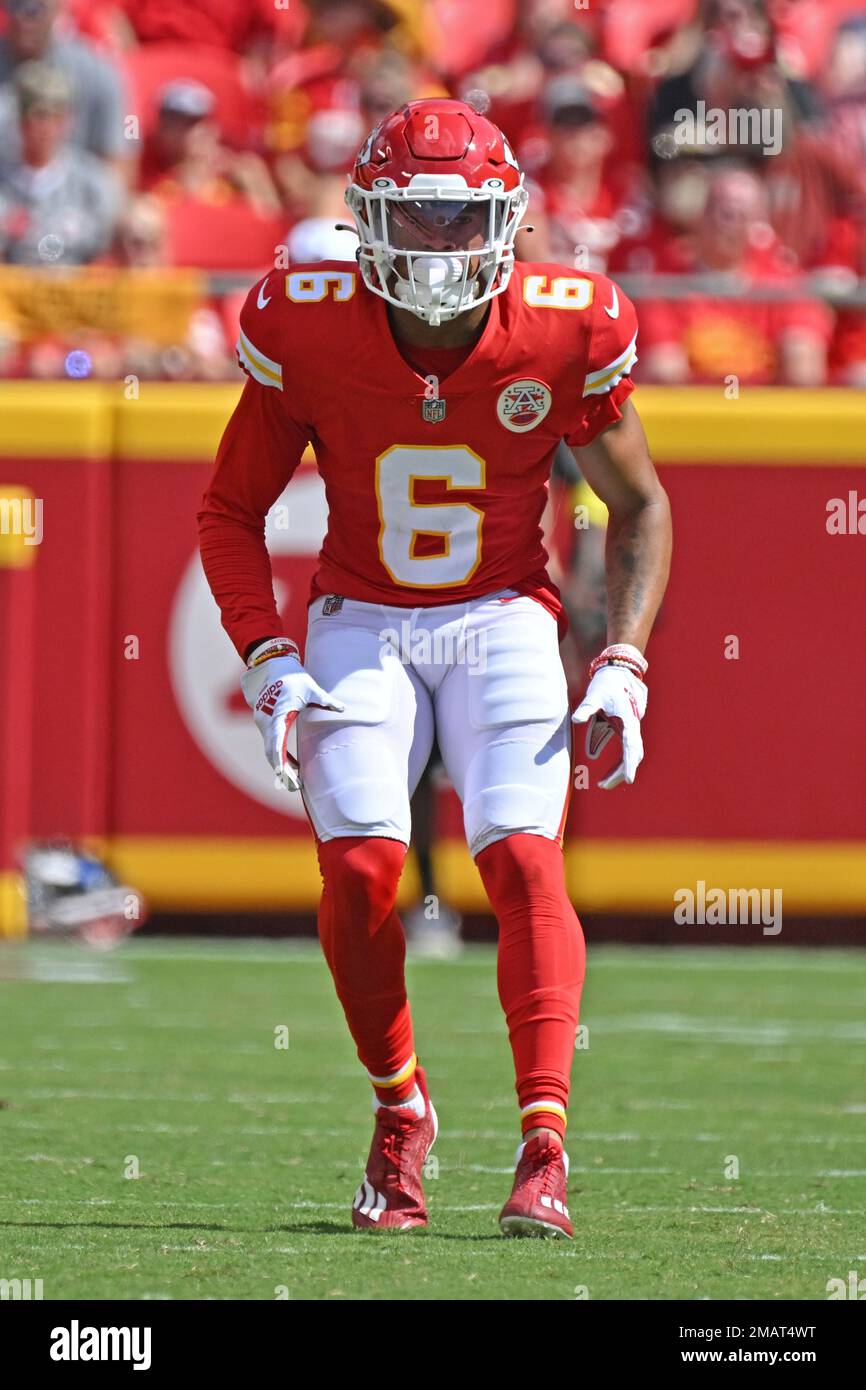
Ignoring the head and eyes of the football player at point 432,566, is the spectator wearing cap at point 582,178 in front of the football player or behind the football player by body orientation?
behind

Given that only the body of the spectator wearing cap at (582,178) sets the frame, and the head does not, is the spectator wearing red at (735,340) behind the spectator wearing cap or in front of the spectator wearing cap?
in front

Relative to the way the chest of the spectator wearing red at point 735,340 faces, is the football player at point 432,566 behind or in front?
in front

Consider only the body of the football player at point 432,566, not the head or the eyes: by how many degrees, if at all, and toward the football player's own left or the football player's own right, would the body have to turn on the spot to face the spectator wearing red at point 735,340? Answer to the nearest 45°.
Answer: approximately 180°

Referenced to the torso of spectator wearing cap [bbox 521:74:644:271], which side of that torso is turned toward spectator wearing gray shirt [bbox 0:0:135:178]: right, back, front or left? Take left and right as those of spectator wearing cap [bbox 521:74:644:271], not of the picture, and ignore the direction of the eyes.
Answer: right

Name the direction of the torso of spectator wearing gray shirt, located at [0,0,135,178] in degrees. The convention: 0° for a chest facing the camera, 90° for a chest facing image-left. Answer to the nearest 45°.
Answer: approximately 0°
